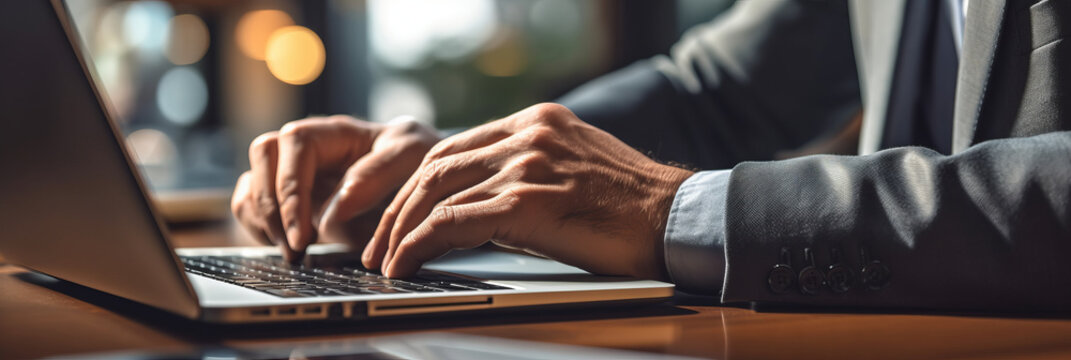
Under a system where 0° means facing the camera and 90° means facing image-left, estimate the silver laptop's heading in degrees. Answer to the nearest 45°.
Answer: approximately 225°
